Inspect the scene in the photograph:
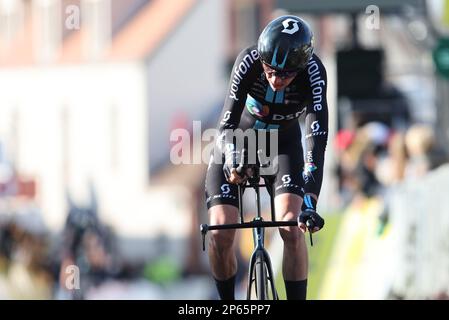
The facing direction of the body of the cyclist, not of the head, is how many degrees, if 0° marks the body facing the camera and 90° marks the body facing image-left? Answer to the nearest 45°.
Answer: approximately 0°
